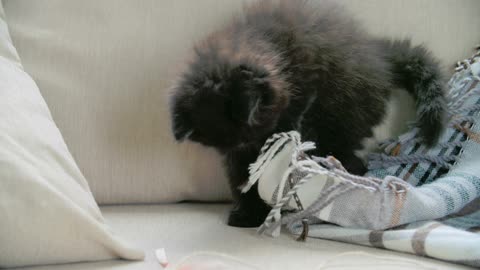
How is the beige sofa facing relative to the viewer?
toward the camera
